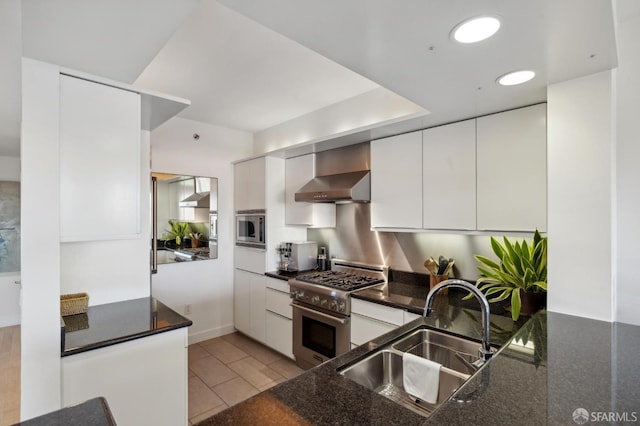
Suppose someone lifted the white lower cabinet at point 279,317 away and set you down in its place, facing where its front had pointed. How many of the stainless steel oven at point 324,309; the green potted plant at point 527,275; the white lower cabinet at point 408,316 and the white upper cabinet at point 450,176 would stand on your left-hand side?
4

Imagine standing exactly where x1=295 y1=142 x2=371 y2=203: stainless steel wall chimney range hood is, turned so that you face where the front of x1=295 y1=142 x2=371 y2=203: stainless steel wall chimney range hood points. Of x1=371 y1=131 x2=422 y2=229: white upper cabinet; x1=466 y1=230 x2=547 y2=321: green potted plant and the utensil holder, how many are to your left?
3

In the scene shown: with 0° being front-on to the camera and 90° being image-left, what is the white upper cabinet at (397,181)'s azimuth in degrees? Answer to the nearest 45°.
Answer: approximately 45°

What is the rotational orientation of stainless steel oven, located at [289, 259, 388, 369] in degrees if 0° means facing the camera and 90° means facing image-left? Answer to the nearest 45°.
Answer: approximately 45°

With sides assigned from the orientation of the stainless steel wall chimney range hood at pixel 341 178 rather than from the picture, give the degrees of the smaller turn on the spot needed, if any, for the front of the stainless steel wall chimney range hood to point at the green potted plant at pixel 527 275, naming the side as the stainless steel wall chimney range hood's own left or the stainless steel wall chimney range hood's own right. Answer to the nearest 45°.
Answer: approximately 90° to the stainless steel wall chimney range hood's own left

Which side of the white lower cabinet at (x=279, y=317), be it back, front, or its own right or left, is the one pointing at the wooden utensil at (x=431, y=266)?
left

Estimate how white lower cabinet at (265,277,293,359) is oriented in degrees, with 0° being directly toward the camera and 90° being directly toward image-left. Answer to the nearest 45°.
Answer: approximately 45°

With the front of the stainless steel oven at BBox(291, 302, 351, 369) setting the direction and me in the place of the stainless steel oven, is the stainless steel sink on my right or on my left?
on my left

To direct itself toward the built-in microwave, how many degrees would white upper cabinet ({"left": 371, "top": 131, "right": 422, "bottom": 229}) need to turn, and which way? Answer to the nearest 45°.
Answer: approximately 45° to its right

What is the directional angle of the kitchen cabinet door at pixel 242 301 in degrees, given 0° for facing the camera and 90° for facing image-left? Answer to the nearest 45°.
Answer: approximately 45°
